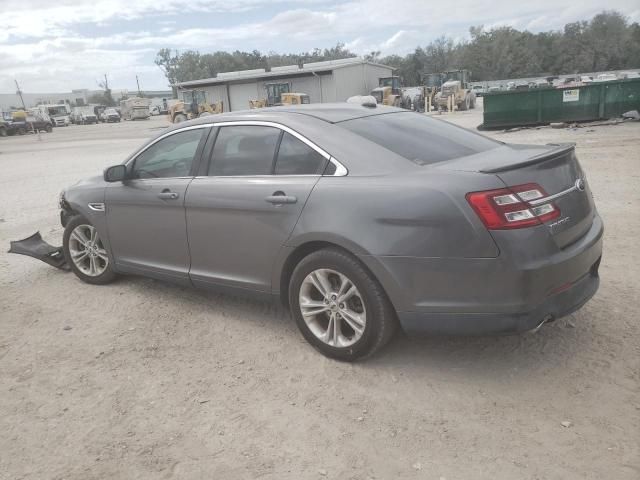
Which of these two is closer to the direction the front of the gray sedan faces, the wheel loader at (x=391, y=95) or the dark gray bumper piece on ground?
the dark gray bumper piece on ground

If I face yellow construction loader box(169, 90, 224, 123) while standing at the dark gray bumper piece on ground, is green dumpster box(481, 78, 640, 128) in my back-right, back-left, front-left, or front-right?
front-right

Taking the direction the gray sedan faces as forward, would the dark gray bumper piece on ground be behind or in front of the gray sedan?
in front

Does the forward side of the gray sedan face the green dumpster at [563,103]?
no

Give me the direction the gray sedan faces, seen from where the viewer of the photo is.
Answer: facing away from the viewer and to the left of the viewer

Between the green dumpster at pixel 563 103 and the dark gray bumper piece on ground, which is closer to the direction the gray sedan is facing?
the dark gray bumper piece on ground

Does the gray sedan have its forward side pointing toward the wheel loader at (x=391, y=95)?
no

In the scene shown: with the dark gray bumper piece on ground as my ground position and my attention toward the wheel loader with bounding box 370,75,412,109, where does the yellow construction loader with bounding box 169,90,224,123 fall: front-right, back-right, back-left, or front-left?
front-left

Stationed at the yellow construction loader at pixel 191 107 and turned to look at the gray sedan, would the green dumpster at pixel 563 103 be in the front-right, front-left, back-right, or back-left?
front-left

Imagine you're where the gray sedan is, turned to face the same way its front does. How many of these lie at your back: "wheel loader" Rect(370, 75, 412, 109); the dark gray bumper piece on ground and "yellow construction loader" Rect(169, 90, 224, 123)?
0

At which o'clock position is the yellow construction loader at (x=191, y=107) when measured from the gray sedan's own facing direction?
The yellow construction loader is roughly at 1 o'clock from the gray sedan.
